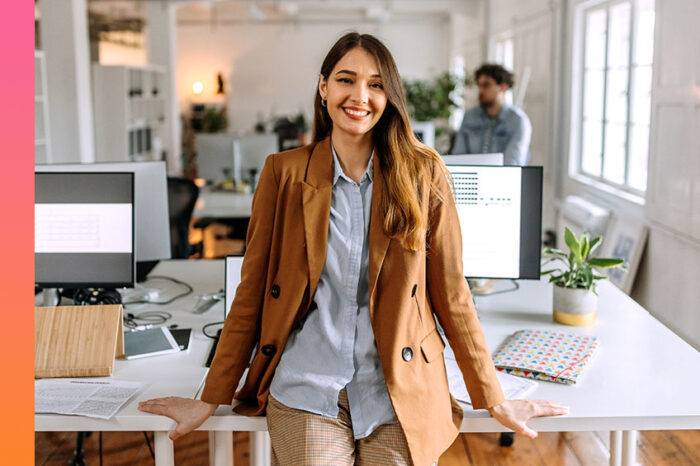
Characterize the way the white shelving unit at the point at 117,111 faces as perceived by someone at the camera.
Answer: facing the viewer and to the right of the viewer

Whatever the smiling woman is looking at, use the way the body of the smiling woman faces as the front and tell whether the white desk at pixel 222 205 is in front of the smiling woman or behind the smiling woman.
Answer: behind

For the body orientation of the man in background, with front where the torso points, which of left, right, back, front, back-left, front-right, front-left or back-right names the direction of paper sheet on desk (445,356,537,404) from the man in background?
front-left

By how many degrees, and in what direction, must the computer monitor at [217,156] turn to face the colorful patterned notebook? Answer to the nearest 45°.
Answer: approximately 180°

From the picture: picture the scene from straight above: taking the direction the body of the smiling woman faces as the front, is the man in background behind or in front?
behind

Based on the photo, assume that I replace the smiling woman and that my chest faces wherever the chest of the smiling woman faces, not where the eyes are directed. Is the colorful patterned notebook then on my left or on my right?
on my left

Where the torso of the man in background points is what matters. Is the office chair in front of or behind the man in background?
in front

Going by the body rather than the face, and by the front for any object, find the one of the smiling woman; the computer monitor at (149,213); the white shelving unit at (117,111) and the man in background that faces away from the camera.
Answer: the computer monitor

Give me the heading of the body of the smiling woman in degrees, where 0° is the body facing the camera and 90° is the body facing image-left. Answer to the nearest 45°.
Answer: approximately 0°
